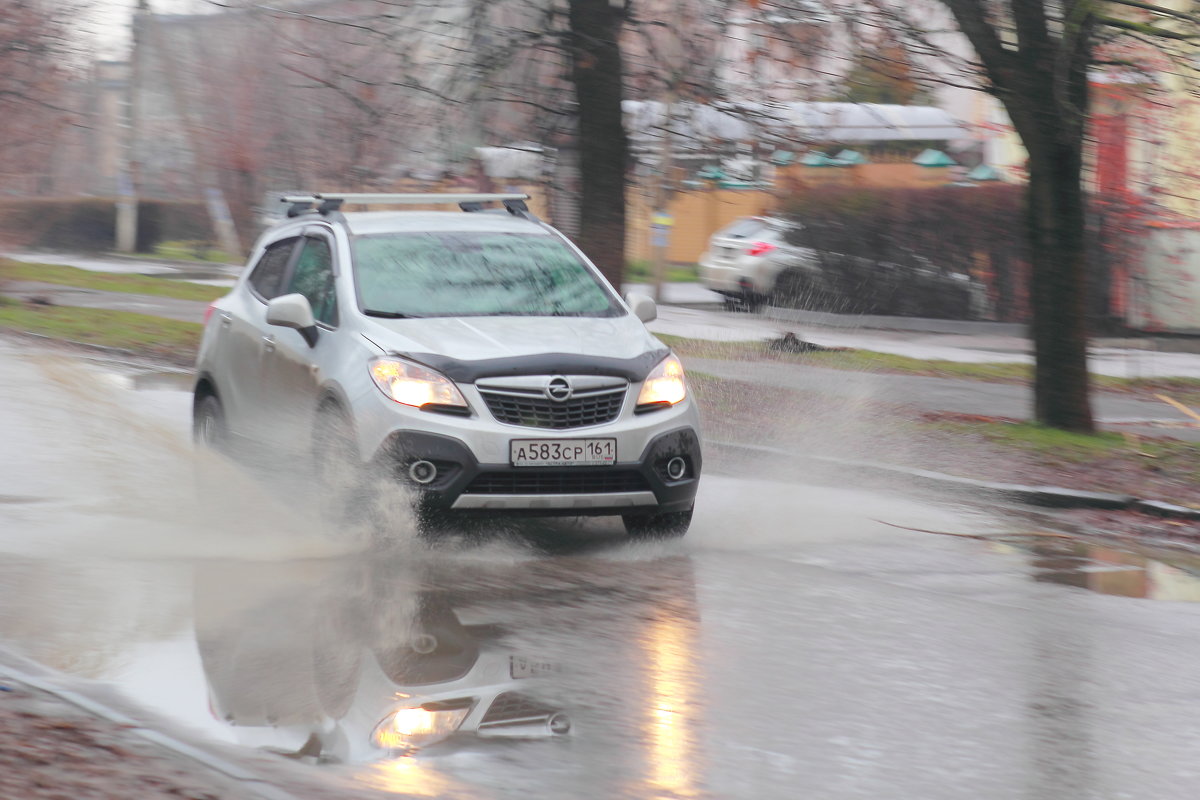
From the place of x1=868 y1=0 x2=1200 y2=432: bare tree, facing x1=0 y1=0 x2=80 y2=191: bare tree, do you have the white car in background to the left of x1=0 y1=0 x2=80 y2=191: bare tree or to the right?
right

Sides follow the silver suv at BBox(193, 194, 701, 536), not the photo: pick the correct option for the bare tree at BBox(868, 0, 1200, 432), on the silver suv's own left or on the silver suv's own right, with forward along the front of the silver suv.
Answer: on the silver suv's own left

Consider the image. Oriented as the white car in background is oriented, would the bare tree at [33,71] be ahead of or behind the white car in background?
behind

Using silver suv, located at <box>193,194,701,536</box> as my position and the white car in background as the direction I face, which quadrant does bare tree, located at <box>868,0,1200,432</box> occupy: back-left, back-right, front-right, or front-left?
front-right

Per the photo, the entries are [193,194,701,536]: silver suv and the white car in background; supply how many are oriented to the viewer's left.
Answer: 0

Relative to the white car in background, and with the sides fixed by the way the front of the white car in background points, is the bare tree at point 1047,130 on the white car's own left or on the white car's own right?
on the white car's own right

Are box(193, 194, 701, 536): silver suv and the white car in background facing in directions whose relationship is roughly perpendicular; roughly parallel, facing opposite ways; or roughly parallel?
roughly perpendicular

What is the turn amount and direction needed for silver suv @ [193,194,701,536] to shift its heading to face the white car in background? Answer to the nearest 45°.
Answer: approximately 135° to its left

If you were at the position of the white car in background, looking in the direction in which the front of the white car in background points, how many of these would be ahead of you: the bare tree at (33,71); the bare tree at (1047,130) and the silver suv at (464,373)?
0

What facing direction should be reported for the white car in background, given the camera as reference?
facing away from the viewer and to the right of the viewer

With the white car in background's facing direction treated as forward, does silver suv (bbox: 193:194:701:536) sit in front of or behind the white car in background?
behind
